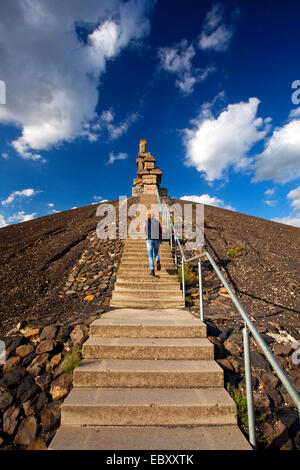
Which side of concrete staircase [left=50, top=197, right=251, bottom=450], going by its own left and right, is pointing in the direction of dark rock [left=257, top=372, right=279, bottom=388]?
left

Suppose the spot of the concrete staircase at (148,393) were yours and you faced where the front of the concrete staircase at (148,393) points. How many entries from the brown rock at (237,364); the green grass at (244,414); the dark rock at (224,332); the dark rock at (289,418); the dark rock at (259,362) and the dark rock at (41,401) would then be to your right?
1

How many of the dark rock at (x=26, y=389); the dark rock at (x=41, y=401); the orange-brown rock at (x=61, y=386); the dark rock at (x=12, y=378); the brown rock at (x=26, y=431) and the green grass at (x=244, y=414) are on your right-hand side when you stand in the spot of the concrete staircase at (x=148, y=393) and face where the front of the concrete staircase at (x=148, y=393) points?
5

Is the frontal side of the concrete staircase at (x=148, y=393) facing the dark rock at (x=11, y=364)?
no

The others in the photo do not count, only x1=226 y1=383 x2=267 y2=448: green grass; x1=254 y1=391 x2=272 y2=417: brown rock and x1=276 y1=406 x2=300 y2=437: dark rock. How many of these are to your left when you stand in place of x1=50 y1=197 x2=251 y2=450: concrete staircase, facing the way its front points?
3

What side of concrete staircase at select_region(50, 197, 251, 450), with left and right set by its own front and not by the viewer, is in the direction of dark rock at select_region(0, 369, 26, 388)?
right

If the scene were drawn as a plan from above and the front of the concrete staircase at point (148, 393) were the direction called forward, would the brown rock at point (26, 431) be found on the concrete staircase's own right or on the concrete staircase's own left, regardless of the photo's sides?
on the concrete staircase's own right

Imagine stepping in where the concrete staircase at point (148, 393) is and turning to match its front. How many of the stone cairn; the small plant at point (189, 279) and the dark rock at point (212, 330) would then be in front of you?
0

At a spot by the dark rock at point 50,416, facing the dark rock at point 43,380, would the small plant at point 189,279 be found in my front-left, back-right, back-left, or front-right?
front-right

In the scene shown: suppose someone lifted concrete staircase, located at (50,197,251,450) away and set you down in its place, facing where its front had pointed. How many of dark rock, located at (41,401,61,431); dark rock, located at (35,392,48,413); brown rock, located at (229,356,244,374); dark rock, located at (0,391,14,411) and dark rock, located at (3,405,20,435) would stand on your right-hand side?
4

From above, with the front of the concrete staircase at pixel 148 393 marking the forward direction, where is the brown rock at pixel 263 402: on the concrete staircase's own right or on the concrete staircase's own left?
on the concrete staircase's own left

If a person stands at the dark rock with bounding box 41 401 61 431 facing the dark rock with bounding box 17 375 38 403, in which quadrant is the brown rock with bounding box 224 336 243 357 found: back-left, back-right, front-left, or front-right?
back-right

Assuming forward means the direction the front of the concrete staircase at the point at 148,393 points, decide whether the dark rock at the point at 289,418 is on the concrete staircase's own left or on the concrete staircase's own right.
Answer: on the concrete staircase's own left

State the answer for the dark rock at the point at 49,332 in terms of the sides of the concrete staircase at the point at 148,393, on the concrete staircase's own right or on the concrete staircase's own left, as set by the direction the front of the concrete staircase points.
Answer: on the concrete staircase's own right

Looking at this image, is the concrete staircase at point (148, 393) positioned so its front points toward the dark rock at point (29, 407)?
no

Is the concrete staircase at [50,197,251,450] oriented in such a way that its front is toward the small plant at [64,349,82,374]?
no

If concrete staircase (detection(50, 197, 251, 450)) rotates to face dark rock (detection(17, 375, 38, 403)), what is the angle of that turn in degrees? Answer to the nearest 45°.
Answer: approximately 90° to its right

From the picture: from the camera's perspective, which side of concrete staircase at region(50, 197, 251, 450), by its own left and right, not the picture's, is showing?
front

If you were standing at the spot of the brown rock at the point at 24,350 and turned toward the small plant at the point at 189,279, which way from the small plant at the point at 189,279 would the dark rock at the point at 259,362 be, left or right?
right

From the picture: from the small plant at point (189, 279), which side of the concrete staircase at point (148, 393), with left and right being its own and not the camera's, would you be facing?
back
